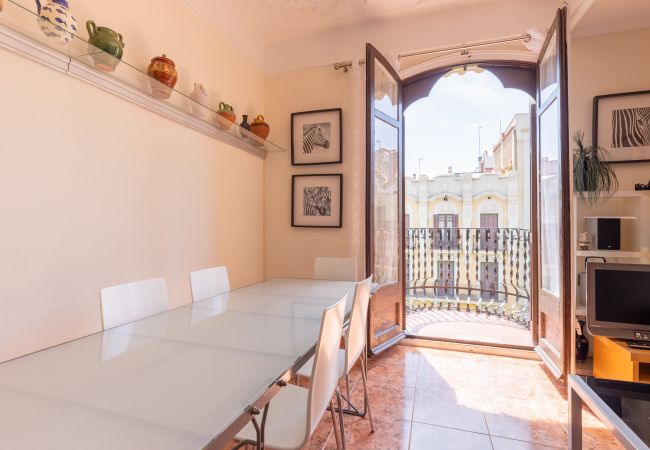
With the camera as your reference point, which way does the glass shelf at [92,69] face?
facing the viewer and to the right of the viewer

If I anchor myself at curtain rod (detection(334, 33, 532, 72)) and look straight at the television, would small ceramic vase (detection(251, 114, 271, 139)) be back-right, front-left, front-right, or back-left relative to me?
back-right

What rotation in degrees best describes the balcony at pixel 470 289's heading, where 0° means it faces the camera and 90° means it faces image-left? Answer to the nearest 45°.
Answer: approximately 180°

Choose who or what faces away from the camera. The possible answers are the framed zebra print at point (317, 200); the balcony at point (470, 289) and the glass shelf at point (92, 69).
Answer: the balcony

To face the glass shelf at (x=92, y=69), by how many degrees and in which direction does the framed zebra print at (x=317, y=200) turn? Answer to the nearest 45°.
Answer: approximately 45° to its right

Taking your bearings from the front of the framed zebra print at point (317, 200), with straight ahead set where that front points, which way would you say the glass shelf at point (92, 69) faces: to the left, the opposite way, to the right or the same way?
to the left

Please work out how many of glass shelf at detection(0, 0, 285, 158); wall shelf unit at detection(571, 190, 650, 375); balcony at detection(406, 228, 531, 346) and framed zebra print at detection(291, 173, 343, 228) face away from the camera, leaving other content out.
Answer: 1

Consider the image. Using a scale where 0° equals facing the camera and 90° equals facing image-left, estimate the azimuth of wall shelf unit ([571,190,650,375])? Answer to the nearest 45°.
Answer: approximately 0°

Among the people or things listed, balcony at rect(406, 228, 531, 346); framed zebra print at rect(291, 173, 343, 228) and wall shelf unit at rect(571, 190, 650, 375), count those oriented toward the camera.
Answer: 2

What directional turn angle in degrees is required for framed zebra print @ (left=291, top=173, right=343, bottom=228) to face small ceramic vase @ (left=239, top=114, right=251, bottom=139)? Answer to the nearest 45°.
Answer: approximately 45° to its right

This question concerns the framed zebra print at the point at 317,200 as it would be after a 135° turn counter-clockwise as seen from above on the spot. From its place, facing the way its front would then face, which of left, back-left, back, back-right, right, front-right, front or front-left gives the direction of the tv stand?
right

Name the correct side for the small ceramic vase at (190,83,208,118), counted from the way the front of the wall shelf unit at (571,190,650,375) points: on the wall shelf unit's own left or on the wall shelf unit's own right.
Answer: on the wall shelf unit's own right

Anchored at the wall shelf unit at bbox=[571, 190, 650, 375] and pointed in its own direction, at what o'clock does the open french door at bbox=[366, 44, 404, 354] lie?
The open french door is roughly at 2 o'clock from the wall shelf unit.

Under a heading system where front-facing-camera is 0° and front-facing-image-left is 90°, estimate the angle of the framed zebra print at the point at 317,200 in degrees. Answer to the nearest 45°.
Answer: approximately 0°

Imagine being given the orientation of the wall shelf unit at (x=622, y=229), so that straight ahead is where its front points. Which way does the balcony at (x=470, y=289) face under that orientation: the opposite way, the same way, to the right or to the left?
the opposite way
